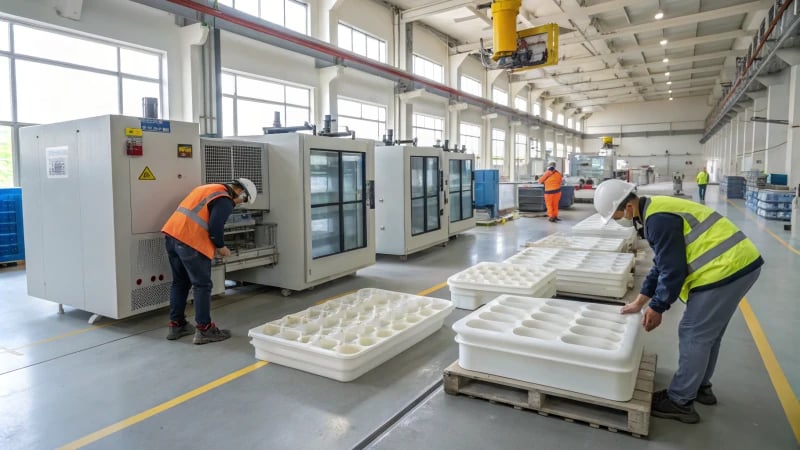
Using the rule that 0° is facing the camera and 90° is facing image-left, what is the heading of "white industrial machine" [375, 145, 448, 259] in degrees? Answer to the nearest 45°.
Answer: approximately 315°

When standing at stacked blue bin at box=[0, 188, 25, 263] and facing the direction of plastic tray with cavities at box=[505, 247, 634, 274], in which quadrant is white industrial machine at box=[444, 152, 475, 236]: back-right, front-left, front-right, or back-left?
front-left

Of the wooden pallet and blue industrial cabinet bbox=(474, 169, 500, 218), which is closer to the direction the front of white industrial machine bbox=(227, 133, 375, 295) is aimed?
the wooden pallet

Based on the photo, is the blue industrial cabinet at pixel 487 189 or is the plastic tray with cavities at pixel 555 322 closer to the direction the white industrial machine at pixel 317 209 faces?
the plastic tray with cavities

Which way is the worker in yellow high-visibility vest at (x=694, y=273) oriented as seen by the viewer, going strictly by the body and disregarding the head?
to the viewer's left

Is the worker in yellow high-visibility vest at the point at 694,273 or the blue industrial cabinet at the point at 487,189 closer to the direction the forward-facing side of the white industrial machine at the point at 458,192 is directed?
the worker in yellow high-visibility vest

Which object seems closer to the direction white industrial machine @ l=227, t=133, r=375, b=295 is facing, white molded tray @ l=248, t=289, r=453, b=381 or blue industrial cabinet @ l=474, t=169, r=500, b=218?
the white molded tray

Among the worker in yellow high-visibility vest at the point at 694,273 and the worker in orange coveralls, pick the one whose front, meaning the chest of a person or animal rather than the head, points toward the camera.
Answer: the worker in orange coveralls

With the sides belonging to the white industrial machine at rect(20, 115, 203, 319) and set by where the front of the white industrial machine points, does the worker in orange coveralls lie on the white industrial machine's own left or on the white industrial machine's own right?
on the white industrial machine's own left

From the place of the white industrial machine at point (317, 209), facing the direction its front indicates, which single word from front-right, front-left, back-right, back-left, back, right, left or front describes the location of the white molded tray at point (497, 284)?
front

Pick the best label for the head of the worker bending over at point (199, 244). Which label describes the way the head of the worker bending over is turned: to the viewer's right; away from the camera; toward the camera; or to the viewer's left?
to the viewer's right

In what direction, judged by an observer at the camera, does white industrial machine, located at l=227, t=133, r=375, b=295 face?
facing the viewer and to the right of the viewer

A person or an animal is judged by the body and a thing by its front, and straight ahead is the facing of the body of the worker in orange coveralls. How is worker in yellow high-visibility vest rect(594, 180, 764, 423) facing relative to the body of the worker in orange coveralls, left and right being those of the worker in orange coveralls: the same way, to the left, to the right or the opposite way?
to the right

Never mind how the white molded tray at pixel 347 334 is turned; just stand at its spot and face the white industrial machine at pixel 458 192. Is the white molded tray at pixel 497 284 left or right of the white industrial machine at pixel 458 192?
right

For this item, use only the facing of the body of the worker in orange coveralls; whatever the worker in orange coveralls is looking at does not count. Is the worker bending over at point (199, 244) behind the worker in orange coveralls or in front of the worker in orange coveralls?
in front

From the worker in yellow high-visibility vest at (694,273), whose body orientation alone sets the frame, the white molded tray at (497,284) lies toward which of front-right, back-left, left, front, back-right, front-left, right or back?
front-right

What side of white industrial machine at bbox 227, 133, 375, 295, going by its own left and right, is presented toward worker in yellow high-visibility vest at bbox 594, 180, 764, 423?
front
